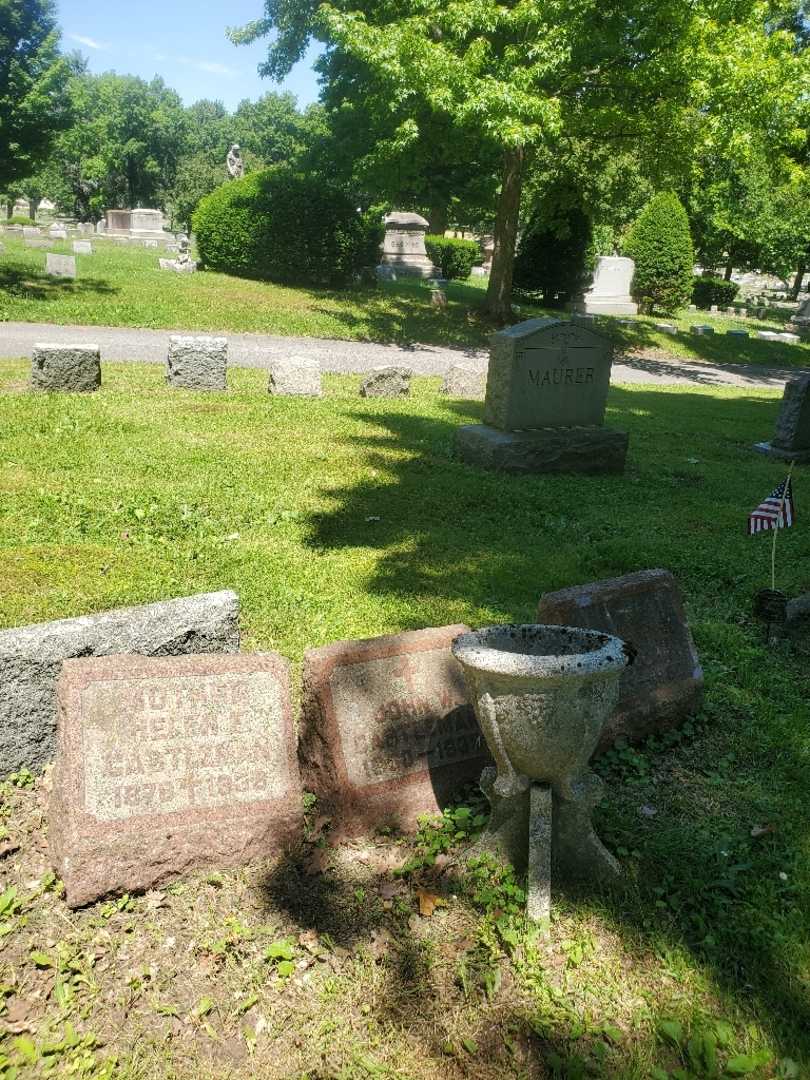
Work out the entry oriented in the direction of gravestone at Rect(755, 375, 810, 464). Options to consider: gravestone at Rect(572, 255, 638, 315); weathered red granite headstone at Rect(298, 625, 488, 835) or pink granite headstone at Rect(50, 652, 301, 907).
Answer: gravestone at Rect(572, 255, 638, 315)

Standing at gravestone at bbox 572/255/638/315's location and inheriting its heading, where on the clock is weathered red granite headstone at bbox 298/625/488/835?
The weathered red granite headstone is roughly at 12 o'clock from the gravestone.

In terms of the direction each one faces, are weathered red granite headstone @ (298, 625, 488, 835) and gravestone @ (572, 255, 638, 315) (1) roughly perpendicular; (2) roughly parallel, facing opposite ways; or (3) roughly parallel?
roughly parallel

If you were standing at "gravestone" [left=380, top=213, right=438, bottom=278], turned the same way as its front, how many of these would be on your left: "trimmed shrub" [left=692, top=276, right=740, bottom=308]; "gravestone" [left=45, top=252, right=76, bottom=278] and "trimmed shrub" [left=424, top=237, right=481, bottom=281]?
2

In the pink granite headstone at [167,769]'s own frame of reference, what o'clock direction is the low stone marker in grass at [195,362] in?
The low stone marker in grass is roughly at 6 o'clock from the pink granite headstone.

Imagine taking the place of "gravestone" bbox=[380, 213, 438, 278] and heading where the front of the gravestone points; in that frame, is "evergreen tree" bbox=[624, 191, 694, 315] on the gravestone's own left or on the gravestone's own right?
on the gravestone's own left

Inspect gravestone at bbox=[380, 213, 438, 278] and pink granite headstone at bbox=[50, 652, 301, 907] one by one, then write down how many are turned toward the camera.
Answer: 2

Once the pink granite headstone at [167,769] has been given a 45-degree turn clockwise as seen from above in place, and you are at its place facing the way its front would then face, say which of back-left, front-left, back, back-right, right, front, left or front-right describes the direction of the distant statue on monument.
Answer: back-right

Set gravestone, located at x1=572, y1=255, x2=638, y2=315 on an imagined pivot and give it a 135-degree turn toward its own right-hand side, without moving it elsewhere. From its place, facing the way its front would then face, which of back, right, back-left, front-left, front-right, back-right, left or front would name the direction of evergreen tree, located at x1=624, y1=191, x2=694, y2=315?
right

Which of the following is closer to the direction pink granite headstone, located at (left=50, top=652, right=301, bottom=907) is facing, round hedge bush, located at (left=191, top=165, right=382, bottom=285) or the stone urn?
the stone urn

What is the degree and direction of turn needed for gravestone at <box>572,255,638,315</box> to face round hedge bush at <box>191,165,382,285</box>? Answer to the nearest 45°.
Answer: approximately 135° to its right

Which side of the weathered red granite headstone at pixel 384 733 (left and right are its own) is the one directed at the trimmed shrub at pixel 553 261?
back

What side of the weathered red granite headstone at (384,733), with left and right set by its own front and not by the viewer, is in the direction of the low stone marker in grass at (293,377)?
back

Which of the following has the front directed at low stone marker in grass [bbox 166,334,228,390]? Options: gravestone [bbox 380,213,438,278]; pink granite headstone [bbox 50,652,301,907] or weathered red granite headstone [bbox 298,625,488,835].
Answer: the gravestone

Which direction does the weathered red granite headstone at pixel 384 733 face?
toward the camera

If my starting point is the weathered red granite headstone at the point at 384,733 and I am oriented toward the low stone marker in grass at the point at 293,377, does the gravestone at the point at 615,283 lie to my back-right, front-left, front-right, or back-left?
front-right

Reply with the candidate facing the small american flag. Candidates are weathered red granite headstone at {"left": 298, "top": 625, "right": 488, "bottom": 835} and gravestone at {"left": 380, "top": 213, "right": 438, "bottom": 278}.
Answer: the gravestone

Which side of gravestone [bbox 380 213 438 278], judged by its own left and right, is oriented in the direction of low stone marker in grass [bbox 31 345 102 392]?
front

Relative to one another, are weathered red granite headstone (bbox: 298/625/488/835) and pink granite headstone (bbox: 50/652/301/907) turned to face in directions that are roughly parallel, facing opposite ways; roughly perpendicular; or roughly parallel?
roughly parallel

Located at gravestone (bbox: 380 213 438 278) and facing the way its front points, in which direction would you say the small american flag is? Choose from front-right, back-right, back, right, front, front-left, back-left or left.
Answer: front
